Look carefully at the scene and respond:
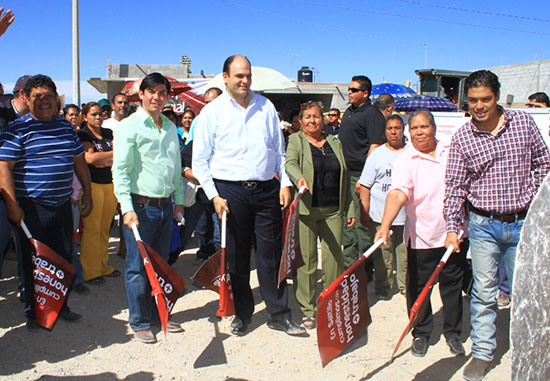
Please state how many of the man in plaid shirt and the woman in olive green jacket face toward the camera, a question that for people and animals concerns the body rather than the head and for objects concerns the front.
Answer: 2

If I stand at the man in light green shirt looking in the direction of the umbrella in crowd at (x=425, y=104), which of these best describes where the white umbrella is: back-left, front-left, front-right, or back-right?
front-left

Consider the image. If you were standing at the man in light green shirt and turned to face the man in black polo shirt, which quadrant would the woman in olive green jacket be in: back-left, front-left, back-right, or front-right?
front-right

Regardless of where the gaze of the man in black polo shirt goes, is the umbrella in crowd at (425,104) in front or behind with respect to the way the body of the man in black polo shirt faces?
behind

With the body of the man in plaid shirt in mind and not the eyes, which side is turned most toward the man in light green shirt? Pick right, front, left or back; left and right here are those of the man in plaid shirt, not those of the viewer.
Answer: right

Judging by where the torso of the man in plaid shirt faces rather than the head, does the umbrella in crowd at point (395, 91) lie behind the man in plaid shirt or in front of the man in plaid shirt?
behind

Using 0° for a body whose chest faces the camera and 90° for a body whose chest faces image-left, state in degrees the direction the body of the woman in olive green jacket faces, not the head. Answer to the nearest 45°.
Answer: approximately 0°

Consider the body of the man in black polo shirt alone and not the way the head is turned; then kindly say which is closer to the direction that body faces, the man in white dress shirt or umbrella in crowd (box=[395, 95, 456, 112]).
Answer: the man in white dress shirt

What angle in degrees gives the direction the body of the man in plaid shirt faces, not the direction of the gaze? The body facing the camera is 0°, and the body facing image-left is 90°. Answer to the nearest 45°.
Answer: approximately 0°
